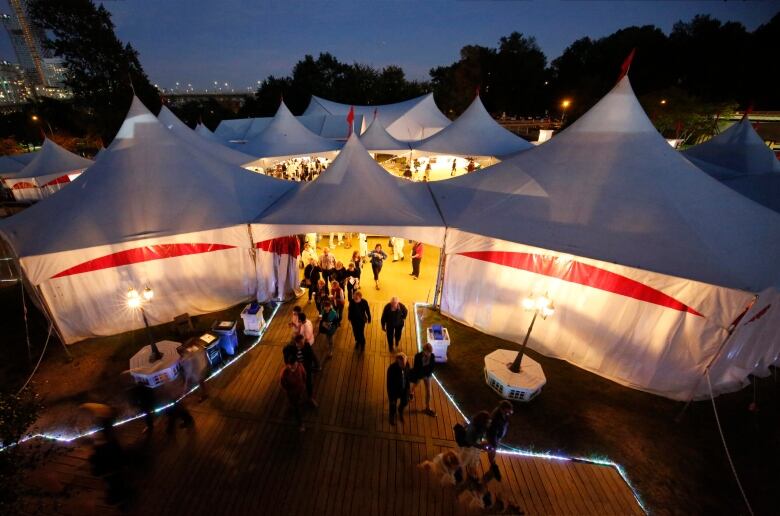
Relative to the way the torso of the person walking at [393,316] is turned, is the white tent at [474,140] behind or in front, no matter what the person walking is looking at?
behind

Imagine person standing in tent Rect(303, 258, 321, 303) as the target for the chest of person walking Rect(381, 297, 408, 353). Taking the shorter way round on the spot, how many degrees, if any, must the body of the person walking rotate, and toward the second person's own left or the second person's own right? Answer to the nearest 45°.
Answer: approximately 135° to the second person's own right

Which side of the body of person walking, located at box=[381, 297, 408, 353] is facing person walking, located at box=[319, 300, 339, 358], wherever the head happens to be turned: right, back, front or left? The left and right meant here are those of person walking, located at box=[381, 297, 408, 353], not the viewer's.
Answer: right

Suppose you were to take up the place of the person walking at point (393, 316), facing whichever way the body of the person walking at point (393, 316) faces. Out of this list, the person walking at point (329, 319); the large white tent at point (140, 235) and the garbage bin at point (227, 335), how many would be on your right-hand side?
3

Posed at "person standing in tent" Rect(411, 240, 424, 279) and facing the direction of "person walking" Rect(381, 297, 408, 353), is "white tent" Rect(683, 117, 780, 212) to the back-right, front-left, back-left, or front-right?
back-left

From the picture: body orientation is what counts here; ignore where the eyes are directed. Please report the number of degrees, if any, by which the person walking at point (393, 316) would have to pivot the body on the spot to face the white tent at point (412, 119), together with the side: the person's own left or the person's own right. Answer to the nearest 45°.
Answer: approximately 180°

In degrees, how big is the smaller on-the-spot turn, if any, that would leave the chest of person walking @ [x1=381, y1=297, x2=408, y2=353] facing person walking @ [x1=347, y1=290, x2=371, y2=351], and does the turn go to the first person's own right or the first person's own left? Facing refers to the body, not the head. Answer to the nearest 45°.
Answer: approximately 90° to the first person's own right

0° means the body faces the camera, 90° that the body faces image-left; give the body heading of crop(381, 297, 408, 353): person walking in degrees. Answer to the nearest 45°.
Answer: approximately 0°

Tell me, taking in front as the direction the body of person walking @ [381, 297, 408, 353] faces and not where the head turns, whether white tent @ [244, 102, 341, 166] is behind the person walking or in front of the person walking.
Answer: behind

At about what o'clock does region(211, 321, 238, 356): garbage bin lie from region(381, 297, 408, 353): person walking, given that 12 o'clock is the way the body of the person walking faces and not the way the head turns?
The garbage bin is roughly at 3 o'clock from the person walking.

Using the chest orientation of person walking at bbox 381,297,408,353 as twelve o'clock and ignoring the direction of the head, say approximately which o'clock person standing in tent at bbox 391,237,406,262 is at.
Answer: The person standing in tent is roughly at 6 o'clock from the person walking.
